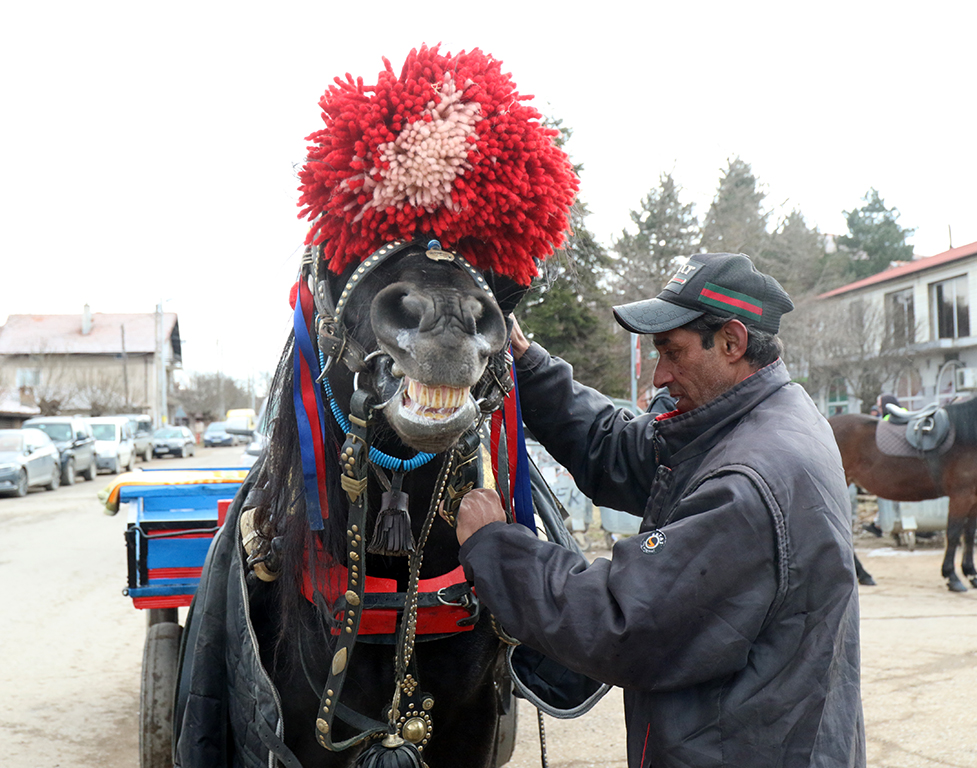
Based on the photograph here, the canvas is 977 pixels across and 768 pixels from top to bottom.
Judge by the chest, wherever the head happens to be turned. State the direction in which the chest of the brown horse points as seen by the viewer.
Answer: to the viewer's right

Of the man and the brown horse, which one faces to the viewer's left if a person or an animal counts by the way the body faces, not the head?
the man

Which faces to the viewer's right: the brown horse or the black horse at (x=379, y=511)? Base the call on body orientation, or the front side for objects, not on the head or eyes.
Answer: the brown horse

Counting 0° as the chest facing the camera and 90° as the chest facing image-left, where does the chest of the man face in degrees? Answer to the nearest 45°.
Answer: approximately 90°

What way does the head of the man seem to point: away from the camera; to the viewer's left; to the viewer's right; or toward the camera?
to the viewer's left

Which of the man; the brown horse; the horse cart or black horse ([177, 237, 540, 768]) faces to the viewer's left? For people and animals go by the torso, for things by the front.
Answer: the man

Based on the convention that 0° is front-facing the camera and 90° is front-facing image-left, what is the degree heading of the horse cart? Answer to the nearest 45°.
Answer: approximately 0°
